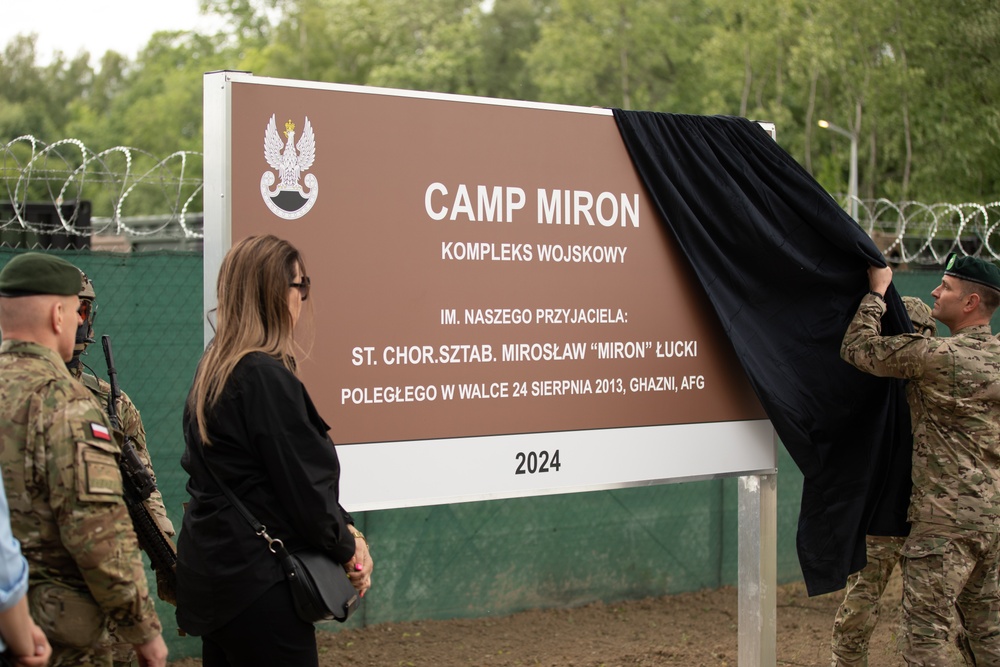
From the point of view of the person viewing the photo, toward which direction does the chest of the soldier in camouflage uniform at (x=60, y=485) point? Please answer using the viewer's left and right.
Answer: facing away from the viewer and to the right of the viewer

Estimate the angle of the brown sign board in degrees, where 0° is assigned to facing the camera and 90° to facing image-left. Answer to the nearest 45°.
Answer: approximately 315°

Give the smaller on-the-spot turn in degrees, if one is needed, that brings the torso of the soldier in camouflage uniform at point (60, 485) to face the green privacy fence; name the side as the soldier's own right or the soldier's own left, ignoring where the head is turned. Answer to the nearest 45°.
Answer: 0° — they already face it

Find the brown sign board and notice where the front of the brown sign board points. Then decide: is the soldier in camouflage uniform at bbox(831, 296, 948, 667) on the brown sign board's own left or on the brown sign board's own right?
on the brown sign board's own left

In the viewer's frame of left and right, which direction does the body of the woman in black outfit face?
facing away from the viewer and to the right of the viewer

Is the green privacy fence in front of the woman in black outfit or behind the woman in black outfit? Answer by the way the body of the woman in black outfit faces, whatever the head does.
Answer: in front

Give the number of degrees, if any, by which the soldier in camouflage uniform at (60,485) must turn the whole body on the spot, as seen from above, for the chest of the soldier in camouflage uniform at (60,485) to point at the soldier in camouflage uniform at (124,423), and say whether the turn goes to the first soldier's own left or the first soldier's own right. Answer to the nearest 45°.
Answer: approximately 45° to the first soldier's own left

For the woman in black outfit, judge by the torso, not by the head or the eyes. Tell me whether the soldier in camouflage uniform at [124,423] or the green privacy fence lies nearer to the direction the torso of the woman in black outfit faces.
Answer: the green privacy fence

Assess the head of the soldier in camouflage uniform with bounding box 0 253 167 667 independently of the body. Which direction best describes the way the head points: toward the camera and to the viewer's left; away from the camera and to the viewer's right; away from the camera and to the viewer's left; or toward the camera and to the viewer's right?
away from the camera and to the viewer's right
